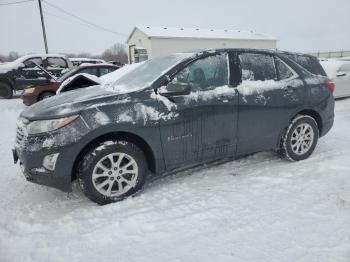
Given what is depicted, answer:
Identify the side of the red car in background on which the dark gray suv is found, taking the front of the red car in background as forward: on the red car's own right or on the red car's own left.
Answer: on the red car's own left

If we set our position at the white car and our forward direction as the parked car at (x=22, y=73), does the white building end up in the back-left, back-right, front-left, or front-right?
front-right

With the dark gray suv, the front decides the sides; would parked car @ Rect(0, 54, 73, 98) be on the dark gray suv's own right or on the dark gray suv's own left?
on the dark gray suv's own right

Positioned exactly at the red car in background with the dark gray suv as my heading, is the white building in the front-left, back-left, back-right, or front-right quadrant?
back-left

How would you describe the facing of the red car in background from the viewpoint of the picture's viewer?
facing the viewer and to the left of the viewer

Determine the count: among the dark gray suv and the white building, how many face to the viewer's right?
0

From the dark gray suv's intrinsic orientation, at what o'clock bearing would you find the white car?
The white car is roughly at 6 o'clock from the dark gray suv.

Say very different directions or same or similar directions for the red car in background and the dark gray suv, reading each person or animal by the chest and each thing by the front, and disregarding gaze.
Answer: same or similar directions

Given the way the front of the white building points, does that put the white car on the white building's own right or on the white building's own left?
on the white building's own left

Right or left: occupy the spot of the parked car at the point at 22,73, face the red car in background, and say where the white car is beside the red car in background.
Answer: left

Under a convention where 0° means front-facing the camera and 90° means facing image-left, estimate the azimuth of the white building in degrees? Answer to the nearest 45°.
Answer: approximately 45°

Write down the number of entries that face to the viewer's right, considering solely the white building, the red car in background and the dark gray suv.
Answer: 0
